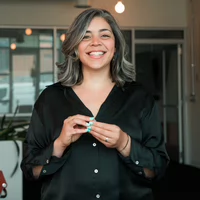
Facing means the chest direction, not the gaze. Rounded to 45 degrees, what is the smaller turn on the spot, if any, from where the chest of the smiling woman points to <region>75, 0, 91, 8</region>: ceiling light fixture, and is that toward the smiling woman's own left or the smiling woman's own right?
approximately 180°

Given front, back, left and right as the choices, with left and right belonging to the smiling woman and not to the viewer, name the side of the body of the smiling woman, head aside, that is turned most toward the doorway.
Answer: back

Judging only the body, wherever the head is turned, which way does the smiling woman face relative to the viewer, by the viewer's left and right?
facing the viewer

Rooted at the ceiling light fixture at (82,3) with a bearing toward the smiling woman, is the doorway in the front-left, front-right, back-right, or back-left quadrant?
back-left

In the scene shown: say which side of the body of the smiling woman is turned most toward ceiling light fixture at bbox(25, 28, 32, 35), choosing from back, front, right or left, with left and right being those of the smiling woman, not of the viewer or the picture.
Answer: back
